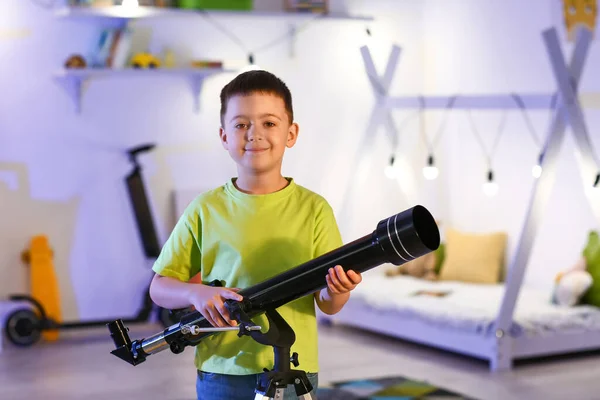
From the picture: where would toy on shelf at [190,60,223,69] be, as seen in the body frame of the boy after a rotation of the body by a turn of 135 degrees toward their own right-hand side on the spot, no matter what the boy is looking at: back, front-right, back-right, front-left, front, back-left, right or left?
front-right

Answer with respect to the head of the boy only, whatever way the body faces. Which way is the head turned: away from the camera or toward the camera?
toward the camera

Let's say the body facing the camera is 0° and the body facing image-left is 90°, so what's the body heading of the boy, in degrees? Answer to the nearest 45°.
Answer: approximately 0°

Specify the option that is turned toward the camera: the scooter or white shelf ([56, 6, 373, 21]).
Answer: the white shelf

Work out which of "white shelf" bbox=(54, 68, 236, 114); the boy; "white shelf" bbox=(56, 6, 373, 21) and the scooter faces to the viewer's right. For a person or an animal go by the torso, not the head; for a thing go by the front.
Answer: the scooter

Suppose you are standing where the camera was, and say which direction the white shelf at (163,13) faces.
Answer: facing the viewer

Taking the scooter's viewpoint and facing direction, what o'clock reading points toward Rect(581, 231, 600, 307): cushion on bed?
The cushion on bed is roughly at 1 o'clock from the scooter.

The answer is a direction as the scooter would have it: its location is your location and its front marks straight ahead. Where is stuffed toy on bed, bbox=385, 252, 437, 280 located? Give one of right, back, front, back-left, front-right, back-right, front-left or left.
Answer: front

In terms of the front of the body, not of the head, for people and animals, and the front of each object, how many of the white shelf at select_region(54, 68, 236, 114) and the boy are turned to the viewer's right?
0

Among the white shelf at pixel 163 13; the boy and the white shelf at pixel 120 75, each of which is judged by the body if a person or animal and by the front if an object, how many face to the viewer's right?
0

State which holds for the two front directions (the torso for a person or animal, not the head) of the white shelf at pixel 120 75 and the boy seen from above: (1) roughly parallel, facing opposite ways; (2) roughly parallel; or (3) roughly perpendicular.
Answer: roughly parallel

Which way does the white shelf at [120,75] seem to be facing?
toward the camera

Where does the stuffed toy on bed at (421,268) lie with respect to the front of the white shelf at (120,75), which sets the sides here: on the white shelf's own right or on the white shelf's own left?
on the white shelf's own left

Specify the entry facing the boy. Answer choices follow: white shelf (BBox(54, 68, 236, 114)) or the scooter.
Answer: the white shelf

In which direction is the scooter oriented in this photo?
to the viewer's right

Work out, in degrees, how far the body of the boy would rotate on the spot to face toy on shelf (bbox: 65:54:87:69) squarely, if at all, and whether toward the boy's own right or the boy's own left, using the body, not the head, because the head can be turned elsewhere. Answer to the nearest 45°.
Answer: approximately 180°

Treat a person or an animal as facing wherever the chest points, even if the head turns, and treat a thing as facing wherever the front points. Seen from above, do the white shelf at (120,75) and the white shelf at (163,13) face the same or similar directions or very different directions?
same or similar directions
